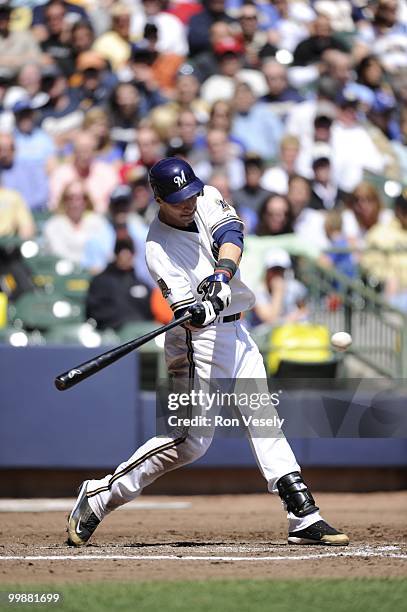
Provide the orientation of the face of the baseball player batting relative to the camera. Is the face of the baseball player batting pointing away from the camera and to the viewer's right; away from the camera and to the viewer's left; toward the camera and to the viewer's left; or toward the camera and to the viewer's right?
toward the camera and to the viewer's right

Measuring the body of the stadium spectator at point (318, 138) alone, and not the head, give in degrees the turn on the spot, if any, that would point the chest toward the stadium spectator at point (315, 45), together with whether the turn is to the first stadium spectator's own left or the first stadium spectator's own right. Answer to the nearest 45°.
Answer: approximately 180°

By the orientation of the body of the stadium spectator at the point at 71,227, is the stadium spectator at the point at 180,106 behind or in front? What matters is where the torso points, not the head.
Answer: behind

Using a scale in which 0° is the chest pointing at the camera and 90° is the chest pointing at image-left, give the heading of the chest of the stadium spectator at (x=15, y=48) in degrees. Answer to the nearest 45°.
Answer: approximately 0°

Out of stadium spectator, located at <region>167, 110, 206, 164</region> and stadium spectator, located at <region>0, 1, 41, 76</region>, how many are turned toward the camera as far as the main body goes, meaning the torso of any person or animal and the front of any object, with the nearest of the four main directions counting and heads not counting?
2

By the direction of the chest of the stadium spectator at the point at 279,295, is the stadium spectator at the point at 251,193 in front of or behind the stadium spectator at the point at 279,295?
behind

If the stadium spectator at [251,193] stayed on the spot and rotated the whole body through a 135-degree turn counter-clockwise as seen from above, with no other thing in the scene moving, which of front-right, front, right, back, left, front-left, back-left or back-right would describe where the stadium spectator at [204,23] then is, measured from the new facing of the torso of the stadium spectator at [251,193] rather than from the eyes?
front-left
